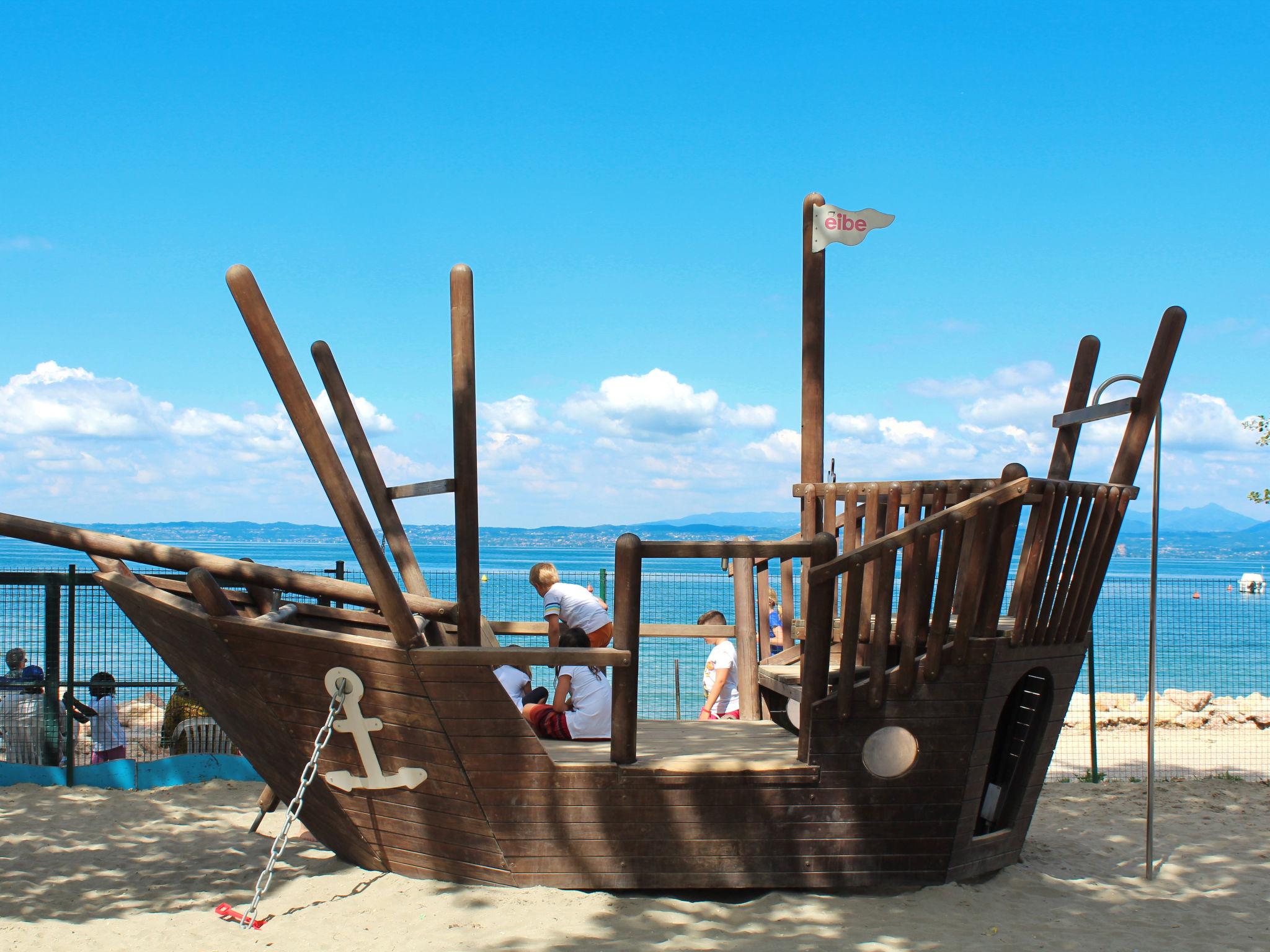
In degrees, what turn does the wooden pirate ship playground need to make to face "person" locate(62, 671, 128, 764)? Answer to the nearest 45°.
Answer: approximately 45° to its right

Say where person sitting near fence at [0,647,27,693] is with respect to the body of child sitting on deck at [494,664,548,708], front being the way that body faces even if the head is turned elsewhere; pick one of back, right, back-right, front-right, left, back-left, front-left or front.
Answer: back-left

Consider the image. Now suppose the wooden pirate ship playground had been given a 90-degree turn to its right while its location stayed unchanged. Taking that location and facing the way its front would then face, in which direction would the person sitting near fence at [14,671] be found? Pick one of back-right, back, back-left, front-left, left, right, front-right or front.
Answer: front-left

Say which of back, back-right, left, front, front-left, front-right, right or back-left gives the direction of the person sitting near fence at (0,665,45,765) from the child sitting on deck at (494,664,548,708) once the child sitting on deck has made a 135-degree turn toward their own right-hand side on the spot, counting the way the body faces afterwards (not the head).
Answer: right

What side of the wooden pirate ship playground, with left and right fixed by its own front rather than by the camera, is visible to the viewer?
left
